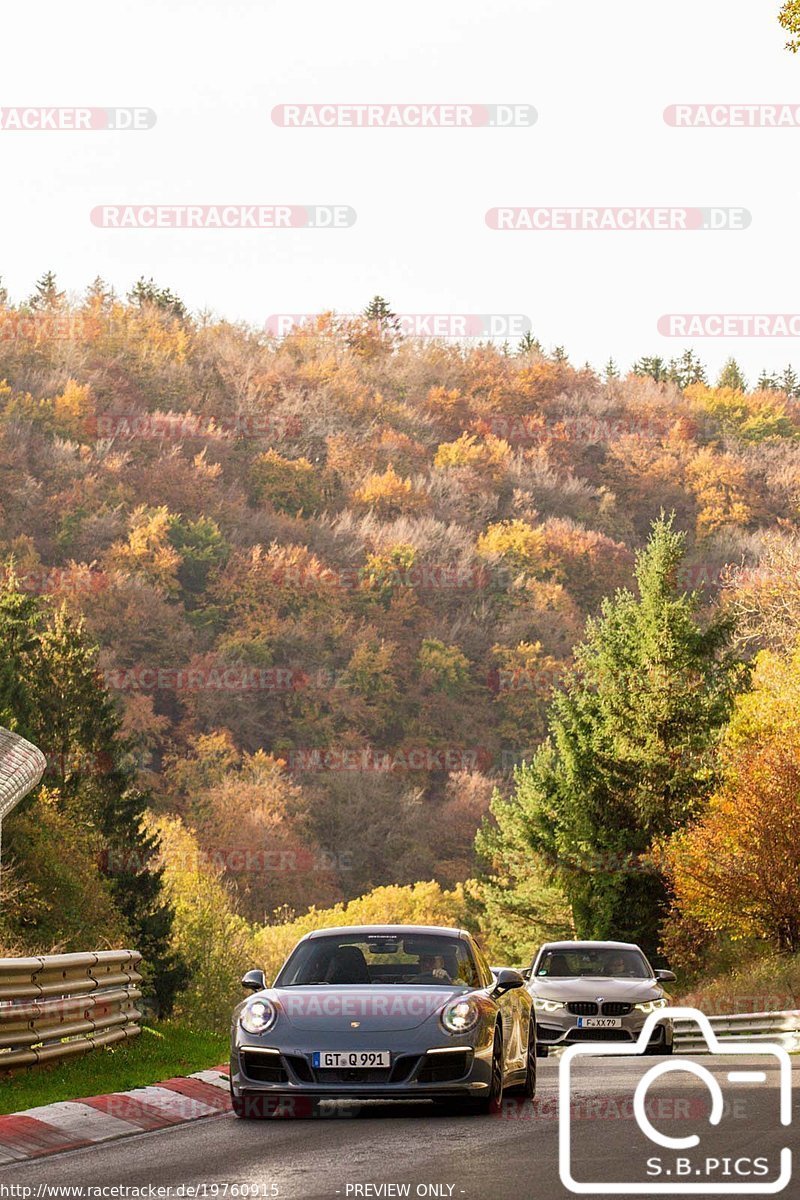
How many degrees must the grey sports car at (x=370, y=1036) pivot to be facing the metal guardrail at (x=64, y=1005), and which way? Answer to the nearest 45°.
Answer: approximately 135° to its right

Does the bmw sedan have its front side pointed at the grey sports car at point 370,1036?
yes

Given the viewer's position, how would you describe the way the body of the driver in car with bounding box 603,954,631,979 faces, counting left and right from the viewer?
facing the viewer

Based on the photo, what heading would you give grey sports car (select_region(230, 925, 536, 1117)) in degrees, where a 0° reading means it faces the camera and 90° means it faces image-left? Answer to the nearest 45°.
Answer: approximately 0°

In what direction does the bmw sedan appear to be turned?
toward the camera

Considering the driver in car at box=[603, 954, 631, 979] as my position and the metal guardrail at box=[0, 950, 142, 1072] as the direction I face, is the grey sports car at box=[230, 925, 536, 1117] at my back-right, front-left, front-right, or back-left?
front-left

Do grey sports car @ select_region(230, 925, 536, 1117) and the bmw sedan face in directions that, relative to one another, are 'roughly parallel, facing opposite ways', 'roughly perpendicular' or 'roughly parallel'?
roughly parallel

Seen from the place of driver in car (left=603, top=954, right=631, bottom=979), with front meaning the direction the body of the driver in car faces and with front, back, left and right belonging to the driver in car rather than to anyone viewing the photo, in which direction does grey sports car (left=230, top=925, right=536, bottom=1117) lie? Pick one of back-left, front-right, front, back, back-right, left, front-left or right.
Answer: front

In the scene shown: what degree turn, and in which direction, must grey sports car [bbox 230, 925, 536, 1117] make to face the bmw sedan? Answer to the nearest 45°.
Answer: approximately 180°
